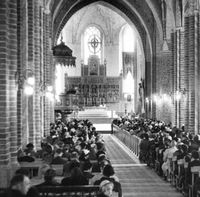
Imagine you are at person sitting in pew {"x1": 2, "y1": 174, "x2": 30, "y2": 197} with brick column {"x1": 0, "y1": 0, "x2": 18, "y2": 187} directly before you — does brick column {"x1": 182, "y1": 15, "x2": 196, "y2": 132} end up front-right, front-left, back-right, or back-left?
front-right

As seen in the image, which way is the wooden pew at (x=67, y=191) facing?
away from the camera

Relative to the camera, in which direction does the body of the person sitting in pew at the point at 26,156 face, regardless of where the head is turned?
away from the camera

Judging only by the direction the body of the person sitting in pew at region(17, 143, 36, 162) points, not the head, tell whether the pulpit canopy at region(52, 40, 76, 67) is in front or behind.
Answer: in front

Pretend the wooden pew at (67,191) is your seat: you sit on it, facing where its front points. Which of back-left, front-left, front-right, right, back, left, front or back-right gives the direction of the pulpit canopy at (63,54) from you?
front

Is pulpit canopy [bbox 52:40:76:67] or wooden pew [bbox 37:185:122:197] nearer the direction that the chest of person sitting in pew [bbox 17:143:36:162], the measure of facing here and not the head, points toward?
the pulpit canopy

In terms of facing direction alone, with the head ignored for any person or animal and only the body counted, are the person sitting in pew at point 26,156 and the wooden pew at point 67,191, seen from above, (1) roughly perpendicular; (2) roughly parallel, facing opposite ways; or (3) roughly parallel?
roughly parallel

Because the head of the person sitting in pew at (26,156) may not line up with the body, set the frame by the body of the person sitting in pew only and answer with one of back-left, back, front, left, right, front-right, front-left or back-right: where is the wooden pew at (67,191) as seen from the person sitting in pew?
back

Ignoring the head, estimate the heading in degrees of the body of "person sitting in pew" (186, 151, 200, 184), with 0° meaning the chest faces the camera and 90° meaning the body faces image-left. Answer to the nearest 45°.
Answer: approximately 180°

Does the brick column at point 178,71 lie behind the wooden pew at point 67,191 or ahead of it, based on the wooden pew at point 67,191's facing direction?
ahead

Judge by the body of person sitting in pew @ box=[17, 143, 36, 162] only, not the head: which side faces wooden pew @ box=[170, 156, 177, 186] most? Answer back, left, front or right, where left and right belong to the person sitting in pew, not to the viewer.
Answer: right

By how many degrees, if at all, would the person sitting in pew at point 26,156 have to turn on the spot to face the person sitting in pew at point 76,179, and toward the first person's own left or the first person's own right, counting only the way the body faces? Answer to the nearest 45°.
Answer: approximately 180°

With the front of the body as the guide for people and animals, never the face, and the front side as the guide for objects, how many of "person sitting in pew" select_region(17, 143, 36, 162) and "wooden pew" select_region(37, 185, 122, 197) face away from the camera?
2
